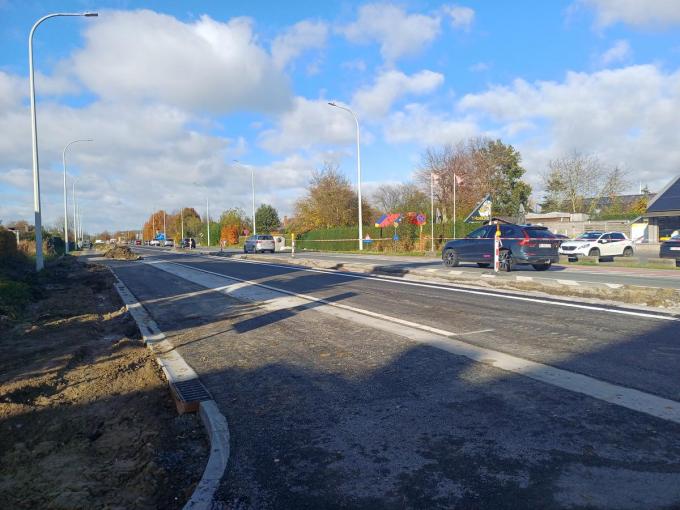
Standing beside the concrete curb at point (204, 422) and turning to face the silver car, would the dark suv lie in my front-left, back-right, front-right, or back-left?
front-right

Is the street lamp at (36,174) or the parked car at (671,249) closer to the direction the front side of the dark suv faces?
the street lamp

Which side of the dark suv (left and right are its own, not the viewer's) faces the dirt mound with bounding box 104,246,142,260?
front

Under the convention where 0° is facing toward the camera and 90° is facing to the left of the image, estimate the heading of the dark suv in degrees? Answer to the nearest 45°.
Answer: approximately 135°

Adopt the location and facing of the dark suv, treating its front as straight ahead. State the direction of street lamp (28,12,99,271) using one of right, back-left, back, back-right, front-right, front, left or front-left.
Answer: front-left

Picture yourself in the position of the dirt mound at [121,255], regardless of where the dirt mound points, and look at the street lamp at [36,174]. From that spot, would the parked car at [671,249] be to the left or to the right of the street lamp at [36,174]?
left

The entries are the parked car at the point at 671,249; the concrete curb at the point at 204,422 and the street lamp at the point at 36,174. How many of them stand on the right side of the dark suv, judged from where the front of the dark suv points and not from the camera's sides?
1

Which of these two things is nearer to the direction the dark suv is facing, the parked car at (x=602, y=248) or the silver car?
the silver car

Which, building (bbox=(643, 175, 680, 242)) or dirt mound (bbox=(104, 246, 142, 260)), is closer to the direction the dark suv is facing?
the dirt mound

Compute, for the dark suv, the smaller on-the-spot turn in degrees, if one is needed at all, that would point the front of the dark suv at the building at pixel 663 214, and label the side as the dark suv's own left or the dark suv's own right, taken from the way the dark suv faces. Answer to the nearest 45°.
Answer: approximately 90° to the dark suv's own right

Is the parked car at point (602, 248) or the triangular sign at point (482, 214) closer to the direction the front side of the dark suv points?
the triangular sign

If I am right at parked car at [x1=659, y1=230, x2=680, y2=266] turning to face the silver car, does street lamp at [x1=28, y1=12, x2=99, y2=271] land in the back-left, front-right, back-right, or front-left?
front-left
